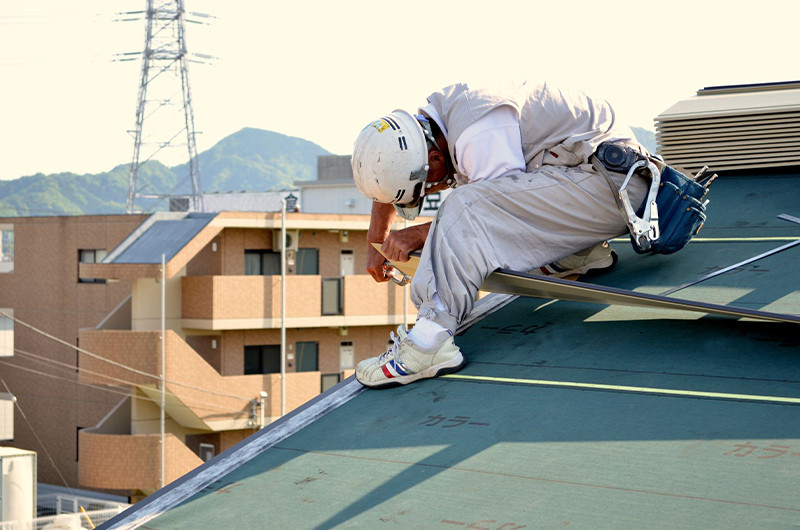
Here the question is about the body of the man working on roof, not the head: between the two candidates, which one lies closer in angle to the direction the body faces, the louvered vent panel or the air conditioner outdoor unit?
the air conditioner outdoor unit

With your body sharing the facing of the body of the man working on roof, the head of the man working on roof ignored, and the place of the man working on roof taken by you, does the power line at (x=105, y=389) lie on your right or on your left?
on your right

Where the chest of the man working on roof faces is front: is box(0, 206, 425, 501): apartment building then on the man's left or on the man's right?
on the man's right

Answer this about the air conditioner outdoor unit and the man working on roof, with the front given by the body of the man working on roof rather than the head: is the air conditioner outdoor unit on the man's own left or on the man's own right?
on the man's own right

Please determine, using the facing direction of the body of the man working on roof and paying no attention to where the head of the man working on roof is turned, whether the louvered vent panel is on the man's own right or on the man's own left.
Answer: on the man's own right

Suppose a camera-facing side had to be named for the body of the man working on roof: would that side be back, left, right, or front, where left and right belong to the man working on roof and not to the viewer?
left

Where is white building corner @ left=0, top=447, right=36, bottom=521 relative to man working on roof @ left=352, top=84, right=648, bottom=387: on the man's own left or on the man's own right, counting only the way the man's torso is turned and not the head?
on the man's own right
